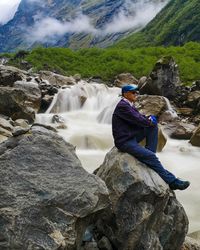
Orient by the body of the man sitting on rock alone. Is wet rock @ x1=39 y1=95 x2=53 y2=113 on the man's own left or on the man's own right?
on the man's own left

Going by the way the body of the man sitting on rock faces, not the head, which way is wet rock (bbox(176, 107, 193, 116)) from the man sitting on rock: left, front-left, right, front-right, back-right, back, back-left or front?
left

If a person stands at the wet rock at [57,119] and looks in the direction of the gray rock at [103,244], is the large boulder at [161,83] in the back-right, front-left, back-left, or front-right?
back-left

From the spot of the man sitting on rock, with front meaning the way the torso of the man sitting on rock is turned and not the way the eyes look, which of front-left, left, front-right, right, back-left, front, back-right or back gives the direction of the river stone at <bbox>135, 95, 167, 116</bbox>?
left

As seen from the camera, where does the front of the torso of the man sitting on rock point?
to the viewer's right

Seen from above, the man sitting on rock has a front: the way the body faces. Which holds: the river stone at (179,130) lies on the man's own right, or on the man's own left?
on the man's own left

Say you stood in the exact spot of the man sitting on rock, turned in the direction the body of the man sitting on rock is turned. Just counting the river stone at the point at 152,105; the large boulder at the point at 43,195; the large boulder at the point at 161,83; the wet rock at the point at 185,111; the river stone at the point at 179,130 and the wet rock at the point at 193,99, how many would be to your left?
5

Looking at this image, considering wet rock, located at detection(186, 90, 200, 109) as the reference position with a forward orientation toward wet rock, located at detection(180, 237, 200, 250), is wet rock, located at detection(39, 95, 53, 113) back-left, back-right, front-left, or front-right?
front-right

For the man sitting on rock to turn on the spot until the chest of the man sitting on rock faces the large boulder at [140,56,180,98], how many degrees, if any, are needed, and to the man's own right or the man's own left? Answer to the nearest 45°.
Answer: approximately 90° to the man's own left

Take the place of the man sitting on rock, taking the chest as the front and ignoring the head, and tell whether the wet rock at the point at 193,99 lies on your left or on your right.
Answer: on your left
